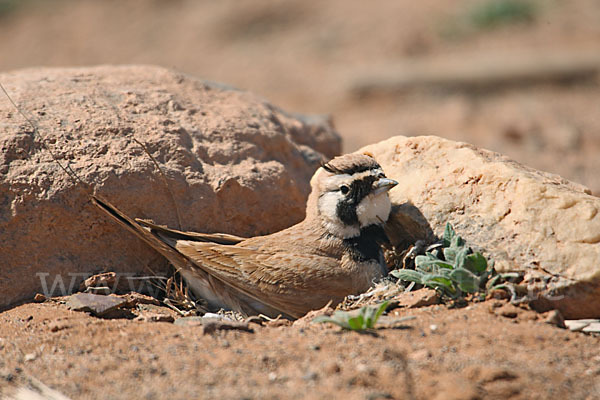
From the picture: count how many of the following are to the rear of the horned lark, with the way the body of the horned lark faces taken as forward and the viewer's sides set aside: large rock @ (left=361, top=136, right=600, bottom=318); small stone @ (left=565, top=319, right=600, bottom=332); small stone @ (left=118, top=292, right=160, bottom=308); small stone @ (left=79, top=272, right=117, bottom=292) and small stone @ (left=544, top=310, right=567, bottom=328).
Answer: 2

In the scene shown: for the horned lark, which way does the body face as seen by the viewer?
to the viewer's right

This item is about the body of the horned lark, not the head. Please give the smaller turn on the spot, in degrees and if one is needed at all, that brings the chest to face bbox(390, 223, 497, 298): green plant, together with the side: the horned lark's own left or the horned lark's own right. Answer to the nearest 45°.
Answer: approximately 45° to the horned lark's own right

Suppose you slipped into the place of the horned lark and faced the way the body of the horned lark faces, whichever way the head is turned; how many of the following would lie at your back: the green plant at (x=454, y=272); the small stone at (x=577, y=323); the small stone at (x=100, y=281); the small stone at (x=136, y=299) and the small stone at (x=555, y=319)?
2

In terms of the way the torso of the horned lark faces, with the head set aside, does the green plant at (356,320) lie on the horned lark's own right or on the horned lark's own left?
on the horned lark's own right

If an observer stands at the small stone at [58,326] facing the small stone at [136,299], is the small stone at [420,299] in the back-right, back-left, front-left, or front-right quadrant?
front-right

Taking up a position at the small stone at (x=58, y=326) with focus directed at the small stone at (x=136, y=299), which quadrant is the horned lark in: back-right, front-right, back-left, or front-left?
front-right

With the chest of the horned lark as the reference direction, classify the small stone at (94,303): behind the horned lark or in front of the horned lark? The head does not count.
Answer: behind

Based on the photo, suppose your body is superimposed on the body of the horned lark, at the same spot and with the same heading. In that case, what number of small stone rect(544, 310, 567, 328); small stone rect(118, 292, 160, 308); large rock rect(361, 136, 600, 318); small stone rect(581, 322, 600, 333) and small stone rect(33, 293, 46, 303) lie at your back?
2

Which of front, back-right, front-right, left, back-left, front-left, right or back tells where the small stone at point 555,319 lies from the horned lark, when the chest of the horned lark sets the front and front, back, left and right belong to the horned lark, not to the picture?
front-right

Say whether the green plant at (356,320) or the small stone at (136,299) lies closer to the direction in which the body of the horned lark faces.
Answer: the green plant

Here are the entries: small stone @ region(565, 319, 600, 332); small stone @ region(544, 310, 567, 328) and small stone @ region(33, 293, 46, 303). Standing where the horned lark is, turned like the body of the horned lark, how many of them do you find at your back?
1

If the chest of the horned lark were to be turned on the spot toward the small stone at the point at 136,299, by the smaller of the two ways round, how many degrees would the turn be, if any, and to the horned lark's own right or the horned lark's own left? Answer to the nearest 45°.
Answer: approximately 180°

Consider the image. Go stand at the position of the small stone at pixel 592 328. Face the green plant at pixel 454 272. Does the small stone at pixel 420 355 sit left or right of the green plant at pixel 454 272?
left

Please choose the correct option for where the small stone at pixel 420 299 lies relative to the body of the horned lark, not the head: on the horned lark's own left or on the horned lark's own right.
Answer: on the horned lark's own right
